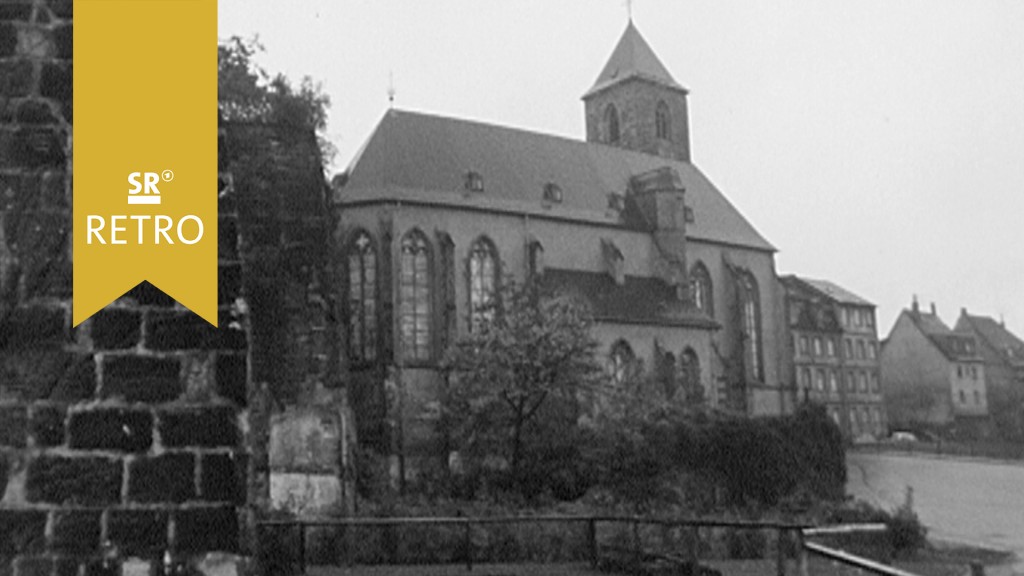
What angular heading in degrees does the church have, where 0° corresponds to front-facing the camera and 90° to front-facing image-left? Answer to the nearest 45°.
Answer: approximately 225°

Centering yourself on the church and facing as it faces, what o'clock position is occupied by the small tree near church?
The small tree near church is roughly at 4 o'clock from the church.

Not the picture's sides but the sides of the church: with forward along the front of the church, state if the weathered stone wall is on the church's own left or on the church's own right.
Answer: on the church's own right

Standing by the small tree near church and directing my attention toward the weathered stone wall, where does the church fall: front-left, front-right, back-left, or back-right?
back-right
